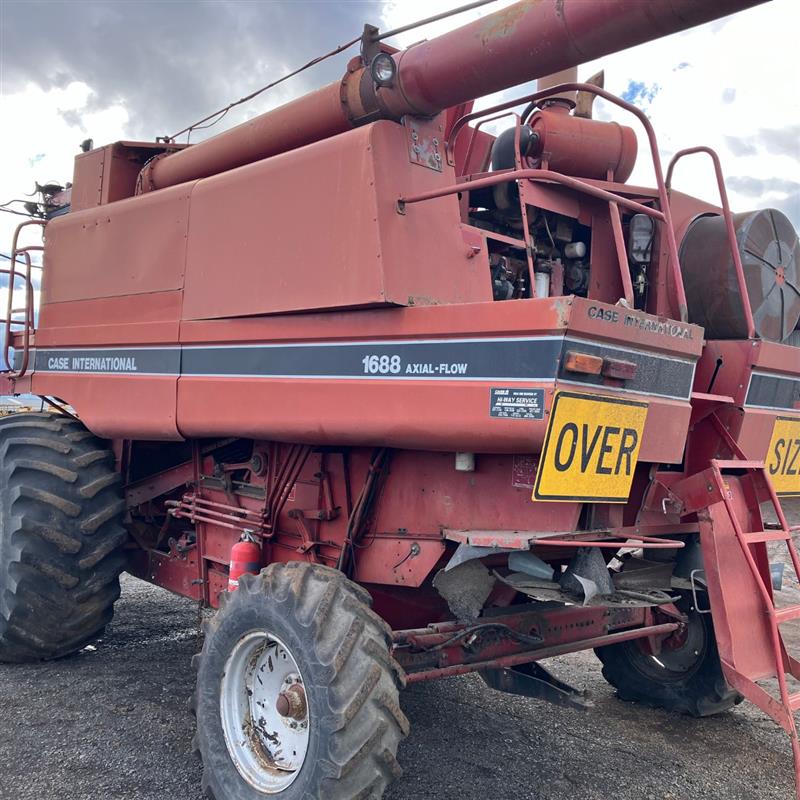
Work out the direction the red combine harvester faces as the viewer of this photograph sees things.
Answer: facing away from the viewer and to the left of the viewer
